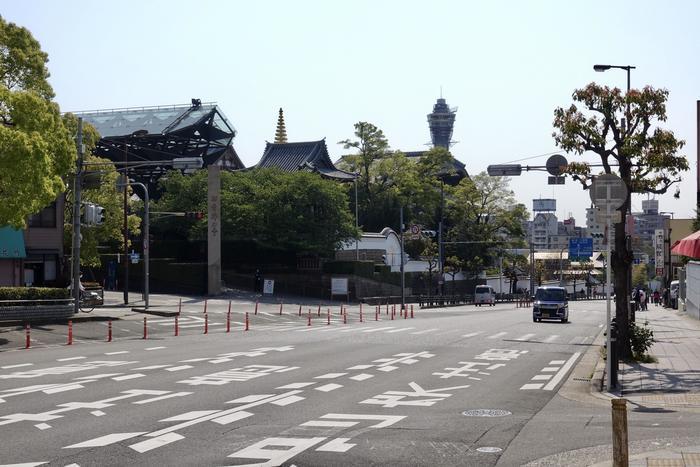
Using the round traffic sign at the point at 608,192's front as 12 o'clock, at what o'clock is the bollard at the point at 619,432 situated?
The bollard is roughly at 6 o'clock from the round traffic sign.

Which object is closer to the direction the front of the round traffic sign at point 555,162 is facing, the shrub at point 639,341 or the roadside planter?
the roadside planter

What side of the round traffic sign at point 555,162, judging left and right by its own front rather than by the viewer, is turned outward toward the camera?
back

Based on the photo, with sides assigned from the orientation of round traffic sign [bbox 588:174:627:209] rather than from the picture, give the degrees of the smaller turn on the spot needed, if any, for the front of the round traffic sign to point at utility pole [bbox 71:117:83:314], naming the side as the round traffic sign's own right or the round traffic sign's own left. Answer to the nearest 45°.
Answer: approximately 45° to the round traffic sign's own left

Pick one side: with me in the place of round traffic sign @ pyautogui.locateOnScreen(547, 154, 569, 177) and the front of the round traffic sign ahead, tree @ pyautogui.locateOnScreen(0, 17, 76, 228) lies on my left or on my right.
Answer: on my left

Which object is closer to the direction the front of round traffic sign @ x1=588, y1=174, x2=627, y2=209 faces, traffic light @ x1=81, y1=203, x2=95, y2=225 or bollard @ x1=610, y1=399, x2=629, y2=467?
the traffic light

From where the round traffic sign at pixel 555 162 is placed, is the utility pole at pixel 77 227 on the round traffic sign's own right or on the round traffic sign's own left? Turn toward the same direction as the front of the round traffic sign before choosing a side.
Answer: on the round traffic sign's own left

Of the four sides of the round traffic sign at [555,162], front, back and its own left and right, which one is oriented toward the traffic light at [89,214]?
left

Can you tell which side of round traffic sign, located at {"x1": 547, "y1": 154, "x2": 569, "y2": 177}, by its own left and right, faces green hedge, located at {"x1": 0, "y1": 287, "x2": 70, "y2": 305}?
left

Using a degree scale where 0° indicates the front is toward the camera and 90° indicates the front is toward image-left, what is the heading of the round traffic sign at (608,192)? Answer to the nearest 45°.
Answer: approximately 180°
